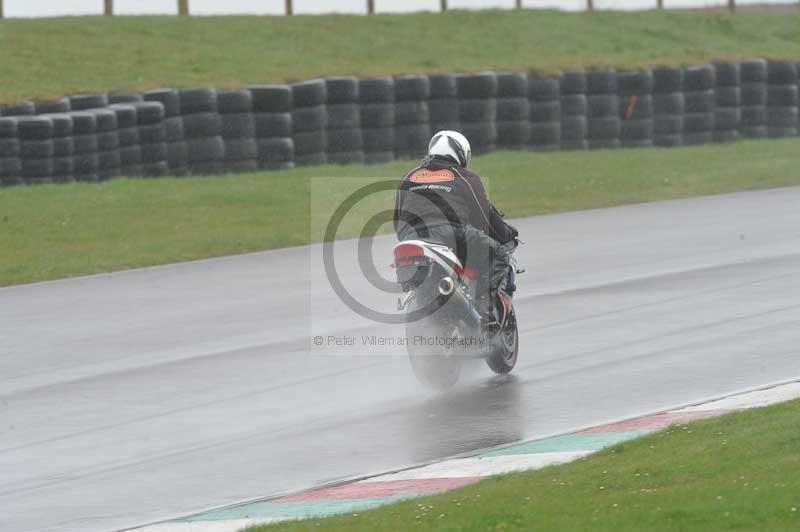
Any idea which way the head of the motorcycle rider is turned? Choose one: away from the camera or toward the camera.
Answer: away from the camera

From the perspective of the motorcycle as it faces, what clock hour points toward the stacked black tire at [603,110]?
The stacked black tire is roughly at 11 o'clock from the motorcycle.

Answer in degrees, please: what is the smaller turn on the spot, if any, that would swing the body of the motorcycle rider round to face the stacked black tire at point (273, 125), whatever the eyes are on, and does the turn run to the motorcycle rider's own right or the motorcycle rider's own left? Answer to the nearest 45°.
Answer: approximately 45° to the motorcycle rider's own left

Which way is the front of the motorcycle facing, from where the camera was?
facing away from the viewer and to the right of the viewer

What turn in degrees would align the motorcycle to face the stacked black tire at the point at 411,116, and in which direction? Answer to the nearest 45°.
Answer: approximately 45° to its left

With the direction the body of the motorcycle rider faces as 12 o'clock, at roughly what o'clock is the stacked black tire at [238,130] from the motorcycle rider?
The stacked black tire is roughly at 10 o'clock from the motorcycle rider.

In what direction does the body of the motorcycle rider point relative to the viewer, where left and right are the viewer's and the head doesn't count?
facing away from the viewer and to the right of the viewer

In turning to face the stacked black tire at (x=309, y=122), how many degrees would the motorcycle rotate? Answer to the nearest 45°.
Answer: approximately 45° to its left
